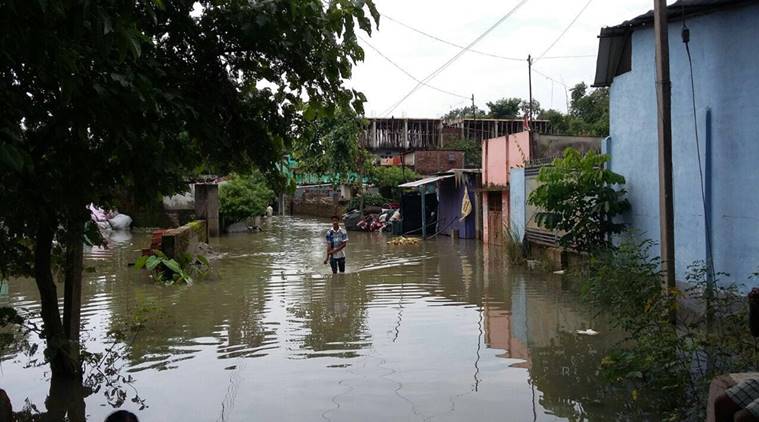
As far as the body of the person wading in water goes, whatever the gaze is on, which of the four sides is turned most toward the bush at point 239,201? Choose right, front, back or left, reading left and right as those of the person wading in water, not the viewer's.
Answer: back

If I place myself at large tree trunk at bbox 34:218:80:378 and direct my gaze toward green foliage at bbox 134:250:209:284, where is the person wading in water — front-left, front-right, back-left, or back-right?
front-right

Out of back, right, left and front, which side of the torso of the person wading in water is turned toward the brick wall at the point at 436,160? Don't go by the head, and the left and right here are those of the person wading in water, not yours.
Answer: back

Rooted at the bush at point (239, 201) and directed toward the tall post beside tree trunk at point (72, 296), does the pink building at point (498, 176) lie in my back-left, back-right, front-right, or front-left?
front-left

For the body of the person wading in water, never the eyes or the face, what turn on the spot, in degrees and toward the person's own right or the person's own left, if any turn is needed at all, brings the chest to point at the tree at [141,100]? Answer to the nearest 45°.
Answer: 0° — they already face it

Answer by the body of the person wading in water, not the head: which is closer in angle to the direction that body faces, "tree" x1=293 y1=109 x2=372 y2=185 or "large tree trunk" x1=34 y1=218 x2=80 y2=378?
the large tree trunk

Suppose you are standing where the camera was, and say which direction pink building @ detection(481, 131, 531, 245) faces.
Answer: facing the viewer and to the left of the viewer

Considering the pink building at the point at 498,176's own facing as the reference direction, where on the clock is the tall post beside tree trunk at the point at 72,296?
The tall post beside tree trunk is roughly at 11 o'clock from the pink building.

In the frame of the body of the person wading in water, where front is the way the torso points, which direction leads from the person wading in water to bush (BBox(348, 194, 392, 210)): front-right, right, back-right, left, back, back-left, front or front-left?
back

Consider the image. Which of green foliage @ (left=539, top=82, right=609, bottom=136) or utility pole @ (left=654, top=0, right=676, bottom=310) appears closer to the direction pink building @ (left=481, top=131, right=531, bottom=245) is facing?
the utility pole

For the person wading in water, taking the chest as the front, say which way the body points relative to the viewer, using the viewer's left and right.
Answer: facing the viewer

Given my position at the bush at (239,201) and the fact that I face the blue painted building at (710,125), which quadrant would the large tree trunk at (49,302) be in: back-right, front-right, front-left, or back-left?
front-right

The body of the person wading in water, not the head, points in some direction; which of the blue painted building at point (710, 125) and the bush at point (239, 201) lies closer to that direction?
the blue painted building

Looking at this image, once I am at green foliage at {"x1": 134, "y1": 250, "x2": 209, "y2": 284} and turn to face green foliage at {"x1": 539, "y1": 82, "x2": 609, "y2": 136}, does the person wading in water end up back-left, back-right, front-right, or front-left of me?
front-right

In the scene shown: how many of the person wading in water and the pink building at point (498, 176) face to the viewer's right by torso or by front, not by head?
0

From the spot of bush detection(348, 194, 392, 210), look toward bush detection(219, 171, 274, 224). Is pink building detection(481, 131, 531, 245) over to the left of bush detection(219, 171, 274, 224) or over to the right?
left
